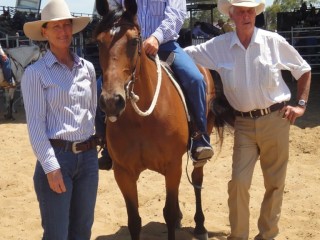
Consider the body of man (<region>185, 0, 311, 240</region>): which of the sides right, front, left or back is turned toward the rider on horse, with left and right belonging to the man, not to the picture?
right

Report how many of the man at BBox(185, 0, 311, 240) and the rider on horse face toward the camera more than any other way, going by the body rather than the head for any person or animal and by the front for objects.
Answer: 2

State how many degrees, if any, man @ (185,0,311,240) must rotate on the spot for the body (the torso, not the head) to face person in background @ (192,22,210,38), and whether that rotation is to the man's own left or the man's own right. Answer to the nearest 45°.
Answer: approximately 180°

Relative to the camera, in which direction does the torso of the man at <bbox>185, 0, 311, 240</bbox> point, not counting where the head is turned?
toward the camera

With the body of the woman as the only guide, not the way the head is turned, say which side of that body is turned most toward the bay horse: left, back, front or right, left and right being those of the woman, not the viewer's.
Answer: left

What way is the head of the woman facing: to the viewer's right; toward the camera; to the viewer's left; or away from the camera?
toward the camera

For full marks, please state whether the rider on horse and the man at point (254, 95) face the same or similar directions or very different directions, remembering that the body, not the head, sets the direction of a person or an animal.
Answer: same or similar directions
